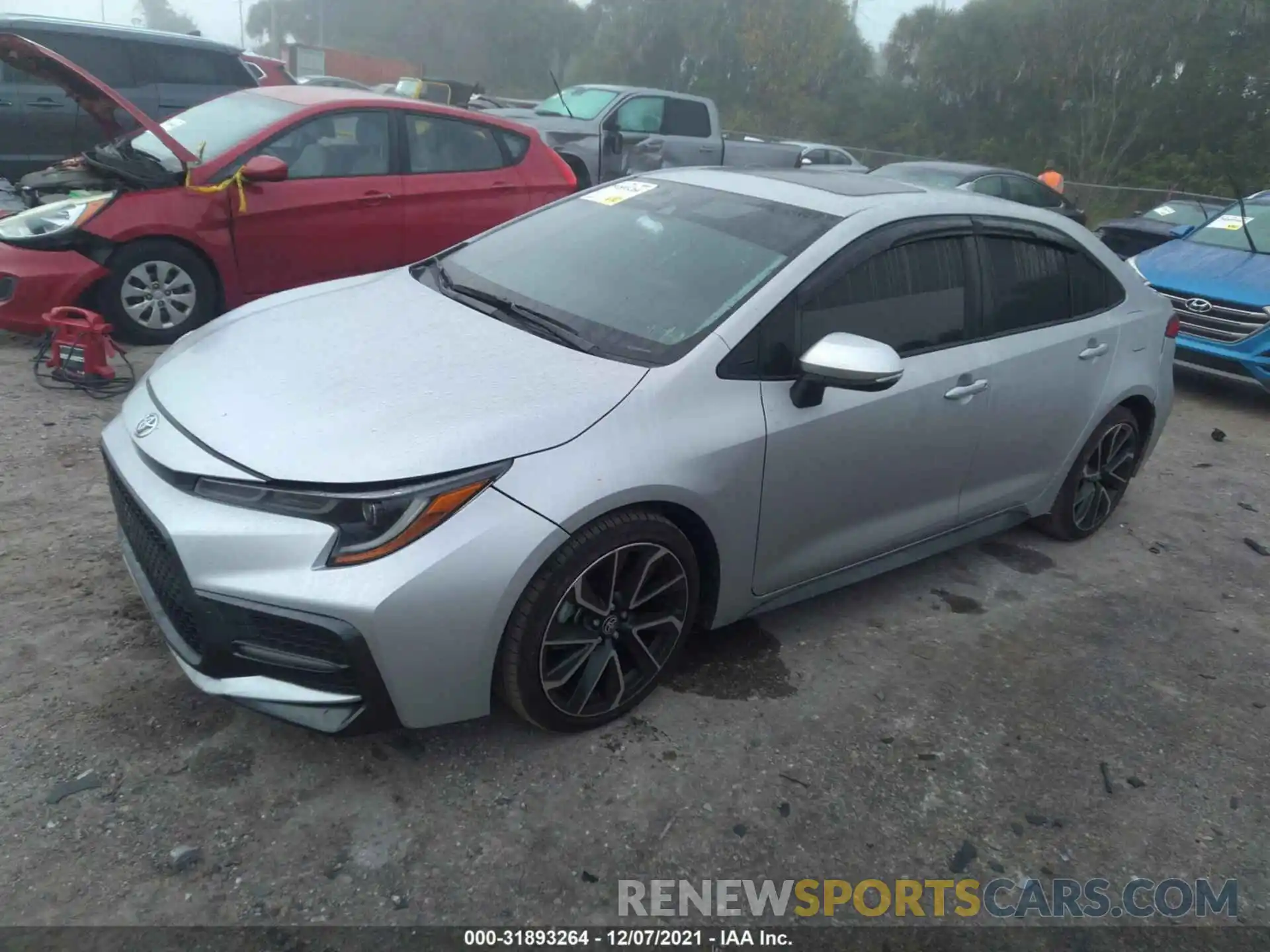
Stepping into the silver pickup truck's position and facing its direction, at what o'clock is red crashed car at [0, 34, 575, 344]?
The red crashed car is roughly at 11 o'clock from the silver pickup truck.

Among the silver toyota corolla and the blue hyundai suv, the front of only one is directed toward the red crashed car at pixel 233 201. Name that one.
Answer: the blue hyundai suv

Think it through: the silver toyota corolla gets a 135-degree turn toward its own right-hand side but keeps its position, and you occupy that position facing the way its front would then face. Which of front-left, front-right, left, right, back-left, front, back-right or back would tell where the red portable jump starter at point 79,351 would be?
front-left

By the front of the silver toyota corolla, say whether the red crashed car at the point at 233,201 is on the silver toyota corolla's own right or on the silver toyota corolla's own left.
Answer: on the silver toyota corolla's own right

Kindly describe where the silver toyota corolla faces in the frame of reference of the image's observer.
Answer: facing the viewer and to the left of the viewer

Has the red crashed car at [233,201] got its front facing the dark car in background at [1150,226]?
no

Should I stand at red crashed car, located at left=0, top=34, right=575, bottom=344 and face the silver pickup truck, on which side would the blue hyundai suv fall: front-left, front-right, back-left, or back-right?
front-right

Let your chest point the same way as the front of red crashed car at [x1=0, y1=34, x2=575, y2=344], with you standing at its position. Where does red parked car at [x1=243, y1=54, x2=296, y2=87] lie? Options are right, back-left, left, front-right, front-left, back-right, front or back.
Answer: back-right

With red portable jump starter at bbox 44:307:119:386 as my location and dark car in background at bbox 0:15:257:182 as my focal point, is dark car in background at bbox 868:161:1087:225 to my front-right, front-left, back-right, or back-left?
front-right

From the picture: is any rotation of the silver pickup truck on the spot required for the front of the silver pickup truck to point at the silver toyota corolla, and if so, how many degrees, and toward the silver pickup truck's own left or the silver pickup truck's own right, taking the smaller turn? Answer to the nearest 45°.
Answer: approximately 45° to the silver pickup truck's own left

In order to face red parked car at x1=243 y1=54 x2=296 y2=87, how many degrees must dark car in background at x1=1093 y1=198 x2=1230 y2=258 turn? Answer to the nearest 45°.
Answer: approximately 45° to its right

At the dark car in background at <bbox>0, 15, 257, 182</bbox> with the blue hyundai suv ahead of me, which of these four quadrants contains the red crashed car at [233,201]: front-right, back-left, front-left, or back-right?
front-right

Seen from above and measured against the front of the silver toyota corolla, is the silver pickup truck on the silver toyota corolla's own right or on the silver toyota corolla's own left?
on the silver toyota corolla's own right

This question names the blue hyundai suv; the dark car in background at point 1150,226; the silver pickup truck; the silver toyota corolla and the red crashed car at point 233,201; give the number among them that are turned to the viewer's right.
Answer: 0

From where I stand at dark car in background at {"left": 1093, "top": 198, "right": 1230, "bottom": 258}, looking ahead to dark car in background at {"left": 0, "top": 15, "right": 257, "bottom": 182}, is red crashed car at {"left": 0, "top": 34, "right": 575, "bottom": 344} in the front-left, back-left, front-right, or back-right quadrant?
front-left

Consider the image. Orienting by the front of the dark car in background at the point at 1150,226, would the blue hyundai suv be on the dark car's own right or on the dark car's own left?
on the dark car's own left

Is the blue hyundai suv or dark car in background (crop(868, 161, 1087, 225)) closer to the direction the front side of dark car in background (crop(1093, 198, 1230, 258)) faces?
the dark car in background

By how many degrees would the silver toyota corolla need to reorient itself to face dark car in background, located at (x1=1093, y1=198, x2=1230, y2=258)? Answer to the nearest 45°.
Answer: approximately 180°
